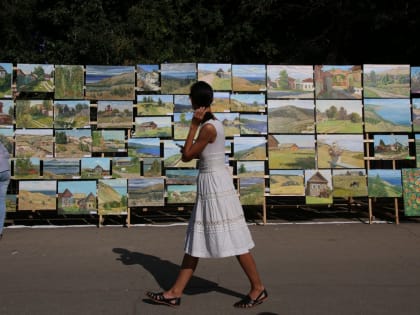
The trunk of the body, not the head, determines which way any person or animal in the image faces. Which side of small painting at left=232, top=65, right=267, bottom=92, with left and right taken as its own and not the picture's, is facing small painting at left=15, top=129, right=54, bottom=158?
right

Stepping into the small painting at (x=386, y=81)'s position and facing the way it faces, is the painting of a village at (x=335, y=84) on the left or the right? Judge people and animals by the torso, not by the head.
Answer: on its right

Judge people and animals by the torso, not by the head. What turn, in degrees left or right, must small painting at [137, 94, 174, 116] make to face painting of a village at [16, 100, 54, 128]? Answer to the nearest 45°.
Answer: approximately 90° to its right

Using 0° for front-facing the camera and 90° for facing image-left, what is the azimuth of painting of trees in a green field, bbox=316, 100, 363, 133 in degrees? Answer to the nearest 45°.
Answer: approximately 0°

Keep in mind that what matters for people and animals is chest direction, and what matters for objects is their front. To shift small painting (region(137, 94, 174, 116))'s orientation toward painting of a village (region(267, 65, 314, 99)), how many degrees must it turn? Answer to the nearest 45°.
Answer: approximately 90° to its left

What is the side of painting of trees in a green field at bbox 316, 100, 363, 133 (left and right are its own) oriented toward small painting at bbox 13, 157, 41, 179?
right

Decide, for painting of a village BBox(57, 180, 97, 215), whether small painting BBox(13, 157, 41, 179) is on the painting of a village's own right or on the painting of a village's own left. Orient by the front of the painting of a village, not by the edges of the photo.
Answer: on the painting of a village's own right

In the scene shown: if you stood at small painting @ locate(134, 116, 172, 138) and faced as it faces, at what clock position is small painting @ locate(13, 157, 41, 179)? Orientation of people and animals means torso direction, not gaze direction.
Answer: small painting @ locate(13, 157, 41, 179) is roughly at 3 o'clock from small painting @ locate(134, 116, 172, 138).

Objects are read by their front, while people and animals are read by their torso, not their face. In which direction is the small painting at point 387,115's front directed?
toward the camera

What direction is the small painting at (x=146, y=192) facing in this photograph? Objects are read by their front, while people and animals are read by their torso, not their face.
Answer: toward the camera

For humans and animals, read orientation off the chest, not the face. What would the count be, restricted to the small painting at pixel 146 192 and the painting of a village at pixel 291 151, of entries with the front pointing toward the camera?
2

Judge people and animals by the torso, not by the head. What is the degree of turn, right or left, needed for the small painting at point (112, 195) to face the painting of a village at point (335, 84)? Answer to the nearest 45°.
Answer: approximately 90° to its left

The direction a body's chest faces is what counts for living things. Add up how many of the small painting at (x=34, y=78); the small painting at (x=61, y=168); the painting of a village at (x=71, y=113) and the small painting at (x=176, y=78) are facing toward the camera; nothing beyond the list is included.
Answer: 4

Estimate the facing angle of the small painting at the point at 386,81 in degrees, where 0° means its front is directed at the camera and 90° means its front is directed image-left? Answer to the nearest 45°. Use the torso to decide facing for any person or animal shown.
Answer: approximately 0°

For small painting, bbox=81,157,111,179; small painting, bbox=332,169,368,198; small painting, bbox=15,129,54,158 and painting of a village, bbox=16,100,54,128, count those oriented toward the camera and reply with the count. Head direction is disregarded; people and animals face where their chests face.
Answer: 4

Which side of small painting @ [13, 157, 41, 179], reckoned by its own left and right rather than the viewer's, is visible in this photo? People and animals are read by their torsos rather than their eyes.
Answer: front
